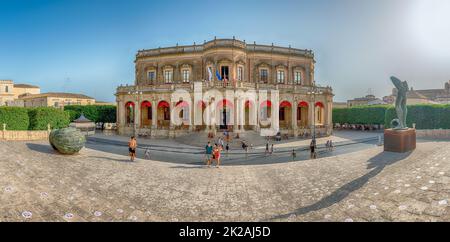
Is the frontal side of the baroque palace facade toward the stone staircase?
yes

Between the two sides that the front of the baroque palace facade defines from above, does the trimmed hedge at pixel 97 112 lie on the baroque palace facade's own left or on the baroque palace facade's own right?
on the baroque palace facade's own right

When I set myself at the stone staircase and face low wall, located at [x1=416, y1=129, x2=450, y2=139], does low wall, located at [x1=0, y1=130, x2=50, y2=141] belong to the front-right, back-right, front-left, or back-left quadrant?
back-right

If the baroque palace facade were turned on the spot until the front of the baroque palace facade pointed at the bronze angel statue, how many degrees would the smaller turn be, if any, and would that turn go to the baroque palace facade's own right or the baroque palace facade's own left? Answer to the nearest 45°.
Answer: approximately 45° to the baroque palace facade's own left

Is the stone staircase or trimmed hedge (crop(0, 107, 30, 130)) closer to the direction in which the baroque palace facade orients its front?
the stone staircase

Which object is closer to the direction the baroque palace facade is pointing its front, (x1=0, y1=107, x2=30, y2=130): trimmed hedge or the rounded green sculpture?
the rounded green sculpture

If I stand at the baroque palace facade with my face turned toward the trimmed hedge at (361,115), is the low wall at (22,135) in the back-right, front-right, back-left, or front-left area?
back-right

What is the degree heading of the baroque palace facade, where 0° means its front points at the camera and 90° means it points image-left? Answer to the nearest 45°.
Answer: approximately 0°

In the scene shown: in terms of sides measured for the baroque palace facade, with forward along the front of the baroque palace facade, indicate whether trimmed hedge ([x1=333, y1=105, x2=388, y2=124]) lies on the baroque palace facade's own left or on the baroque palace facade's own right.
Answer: on the baroque palace facade's own left
